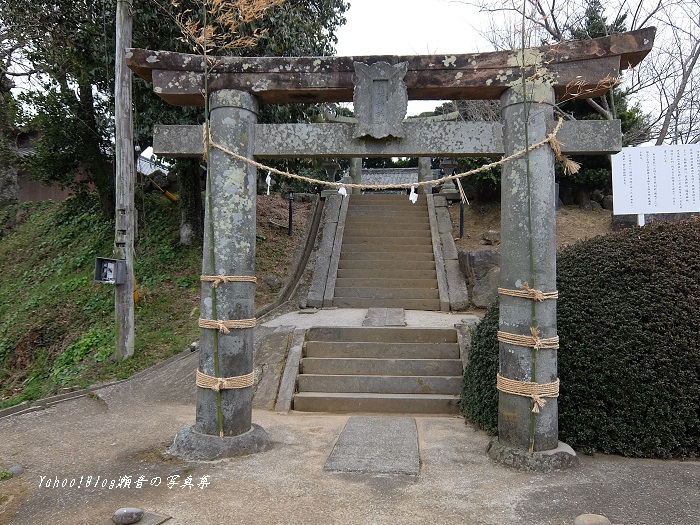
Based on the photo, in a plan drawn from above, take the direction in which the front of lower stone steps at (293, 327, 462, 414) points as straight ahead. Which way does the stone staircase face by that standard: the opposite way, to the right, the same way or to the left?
the same way

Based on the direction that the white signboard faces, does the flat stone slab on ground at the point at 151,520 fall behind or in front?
in front

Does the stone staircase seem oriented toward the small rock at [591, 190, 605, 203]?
no

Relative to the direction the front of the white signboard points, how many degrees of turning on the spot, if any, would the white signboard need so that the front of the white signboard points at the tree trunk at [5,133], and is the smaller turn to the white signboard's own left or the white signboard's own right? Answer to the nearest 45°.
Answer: approximately 90° to the white signboard's own right

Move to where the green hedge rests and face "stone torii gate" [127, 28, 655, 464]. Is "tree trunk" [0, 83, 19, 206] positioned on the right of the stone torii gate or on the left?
right

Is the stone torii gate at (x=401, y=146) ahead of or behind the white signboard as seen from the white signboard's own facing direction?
ahead

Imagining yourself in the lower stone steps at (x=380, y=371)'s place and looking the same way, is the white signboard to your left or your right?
on your left

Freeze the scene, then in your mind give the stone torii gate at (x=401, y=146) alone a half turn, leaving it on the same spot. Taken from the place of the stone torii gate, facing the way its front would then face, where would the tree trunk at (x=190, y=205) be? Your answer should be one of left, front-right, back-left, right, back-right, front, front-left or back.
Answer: front-left

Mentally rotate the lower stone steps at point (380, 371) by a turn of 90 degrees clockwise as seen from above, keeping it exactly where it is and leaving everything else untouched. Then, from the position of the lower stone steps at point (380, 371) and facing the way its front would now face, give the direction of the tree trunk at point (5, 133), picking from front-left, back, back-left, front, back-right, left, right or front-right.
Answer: front-right

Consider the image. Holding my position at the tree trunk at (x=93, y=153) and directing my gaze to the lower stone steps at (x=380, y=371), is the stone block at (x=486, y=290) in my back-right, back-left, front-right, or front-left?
front-left

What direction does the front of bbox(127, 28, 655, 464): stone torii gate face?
toward the camera

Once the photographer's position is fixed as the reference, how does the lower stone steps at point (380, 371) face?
facing the viewer

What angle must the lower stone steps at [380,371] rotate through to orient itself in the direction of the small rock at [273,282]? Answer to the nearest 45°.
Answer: approximately 135° to its right

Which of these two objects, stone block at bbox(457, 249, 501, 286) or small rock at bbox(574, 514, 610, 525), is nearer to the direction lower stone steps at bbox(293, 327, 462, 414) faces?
the small rock

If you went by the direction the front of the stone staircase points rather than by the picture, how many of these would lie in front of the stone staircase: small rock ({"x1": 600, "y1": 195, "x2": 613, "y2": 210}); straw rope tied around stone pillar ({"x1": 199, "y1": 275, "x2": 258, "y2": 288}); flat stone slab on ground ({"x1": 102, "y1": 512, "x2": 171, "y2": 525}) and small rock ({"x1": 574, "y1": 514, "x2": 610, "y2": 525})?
3

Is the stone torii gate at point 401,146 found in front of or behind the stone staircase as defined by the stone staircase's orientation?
in front
